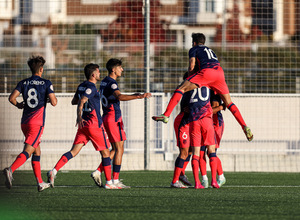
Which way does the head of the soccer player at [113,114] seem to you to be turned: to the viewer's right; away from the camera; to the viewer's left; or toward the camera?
to the viewer's right

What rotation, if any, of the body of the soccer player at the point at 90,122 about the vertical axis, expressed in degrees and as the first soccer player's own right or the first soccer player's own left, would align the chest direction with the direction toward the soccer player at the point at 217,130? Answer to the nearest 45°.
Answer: approximately 45° to the first soccer player's own right

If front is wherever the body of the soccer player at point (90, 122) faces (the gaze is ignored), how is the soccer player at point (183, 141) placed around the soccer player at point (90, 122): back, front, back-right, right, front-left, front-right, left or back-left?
front-right

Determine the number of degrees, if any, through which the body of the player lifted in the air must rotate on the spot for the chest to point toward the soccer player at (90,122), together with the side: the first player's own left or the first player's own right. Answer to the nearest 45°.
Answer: approximately 45° to the first player's own left

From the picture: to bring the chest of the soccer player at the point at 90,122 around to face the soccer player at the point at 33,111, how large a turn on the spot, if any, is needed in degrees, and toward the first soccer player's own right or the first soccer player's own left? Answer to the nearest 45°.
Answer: approximately 135° to the first soccer player's own left

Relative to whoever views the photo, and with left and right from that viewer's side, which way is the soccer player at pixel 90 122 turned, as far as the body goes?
facing away from the viewer and to the right of the viewer

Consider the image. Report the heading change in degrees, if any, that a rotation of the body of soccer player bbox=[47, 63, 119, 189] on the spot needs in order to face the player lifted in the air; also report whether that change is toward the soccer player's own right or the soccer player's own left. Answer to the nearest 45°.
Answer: approximately 45° to the soccer player's own right

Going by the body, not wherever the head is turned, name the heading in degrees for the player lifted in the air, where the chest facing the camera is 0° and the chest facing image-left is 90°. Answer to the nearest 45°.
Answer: approximately 135°

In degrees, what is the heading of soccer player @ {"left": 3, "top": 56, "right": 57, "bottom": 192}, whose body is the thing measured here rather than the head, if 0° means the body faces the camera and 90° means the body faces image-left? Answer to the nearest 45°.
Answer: approximately 225°

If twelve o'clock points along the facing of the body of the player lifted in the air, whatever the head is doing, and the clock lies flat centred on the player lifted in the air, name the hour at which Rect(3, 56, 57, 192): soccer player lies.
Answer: The soccer player is roughly at 10 o'clock from the player lifted in the air.

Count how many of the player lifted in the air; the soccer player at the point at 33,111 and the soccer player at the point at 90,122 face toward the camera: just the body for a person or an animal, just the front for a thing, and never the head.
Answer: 0

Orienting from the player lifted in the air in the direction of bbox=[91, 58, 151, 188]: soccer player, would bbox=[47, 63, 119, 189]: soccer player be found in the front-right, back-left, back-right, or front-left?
front-left
